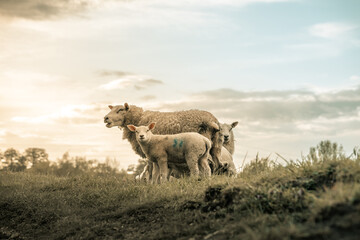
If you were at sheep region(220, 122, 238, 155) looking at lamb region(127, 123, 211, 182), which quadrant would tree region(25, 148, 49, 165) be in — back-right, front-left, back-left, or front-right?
back-right

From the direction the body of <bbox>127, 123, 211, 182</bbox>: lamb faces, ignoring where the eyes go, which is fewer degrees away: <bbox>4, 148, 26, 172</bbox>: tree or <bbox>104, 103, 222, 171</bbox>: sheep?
the tree

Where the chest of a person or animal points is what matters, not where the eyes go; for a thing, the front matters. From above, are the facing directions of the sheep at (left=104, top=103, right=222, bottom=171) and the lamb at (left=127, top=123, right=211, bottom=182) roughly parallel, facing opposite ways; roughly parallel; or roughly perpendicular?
roughly parallel

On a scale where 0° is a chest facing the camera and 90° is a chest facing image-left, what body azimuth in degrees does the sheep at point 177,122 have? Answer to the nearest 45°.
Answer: approximately 90°

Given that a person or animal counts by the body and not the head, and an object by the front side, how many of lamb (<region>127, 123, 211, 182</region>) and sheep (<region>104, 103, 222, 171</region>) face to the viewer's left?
2

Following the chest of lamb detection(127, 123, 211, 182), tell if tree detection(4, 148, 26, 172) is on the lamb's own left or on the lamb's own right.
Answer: on the lamb's own right

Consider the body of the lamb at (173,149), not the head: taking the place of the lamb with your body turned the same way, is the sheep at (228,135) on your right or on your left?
on your right

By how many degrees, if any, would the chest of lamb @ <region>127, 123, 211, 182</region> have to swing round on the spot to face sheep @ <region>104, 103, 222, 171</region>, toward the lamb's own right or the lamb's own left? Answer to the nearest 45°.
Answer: approximately 90° to the lamb's own right

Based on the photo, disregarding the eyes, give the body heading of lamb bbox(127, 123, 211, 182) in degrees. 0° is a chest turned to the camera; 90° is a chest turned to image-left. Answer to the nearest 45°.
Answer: approximately 90°

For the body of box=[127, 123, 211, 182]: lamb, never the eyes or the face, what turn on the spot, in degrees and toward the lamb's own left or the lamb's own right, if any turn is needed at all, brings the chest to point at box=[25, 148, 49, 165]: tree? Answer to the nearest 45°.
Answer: approximately 45° to the lamb's own right
